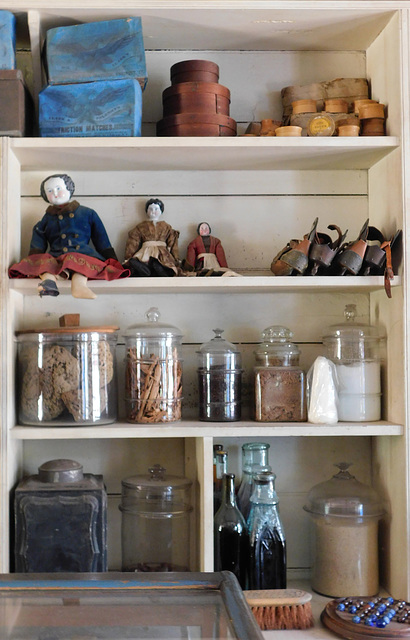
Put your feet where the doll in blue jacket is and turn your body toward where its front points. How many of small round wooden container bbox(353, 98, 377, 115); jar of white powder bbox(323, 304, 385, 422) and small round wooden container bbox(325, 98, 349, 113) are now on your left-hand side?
3

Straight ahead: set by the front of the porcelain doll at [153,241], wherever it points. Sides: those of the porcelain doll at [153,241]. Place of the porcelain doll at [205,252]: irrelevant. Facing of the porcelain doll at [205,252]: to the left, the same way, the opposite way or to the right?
the same way

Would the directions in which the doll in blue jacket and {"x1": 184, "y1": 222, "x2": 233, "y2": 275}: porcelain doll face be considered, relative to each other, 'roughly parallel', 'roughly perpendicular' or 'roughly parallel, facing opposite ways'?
roughly parallel

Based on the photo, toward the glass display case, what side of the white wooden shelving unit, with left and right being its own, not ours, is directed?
front

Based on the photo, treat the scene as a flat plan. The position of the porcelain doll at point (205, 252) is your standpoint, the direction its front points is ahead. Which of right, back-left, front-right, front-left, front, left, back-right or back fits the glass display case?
front

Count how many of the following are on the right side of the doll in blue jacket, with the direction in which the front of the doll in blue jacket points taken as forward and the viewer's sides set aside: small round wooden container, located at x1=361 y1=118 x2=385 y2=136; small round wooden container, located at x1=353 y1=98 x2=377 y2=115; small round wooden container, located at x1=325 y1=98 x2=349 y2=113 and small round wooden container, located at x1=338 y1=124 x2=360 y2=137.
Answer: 0

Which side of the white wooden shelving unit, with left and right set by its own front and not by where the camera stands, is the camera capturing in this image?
front

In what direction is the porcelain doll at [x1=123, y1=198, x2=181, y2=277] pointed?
toward the camera

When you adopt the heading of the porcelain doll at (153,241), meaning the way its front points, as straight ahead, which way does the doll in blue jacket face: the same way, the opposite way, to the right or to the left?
the same way

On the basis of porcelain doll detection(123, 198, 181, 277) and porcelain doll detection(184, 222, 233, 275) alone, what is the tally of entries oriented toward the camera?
2

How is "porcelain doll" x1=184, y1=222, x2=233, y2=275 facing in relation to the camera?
toward the camera

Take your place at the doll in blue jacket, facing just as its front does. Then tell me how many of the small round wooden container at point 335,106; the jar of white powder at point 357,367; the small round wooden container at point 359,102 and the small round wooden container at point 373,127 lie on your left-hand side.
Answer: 4
